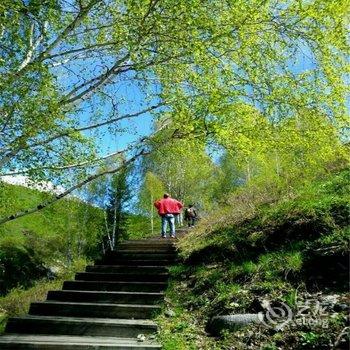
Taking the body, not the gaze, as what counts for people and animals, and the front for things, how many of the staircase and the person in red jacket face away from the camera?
1

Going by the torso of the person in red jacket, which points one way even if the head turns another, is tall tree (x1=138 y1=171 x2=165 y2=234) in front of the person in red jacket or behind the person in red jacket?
in front

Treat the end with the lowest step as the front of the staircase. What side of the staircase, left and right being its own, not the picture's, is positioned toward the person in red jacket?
back

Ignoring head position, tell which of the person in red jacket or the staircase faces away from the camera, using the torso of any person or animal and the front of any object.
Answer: the person in red jacket

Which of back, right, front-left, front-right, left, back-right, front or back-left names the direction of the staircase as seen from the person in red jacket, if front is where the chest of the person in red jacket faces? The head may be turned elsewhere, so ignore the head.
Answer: back

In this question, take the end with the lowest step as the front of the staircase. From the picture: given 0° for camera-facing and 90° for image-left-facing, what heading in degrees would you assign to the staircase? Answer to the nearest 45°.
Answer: approximately 0°

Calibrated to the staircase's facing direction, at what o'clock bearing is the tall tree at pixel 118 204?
The tall tree is roughly at 6 o'clock from the staircase.

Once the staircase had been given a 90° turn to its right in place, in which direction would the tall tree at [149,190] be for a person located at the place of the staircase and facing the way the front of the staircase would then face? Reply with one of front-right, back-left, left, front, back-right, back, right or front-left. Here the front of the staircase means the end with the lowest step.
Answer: right

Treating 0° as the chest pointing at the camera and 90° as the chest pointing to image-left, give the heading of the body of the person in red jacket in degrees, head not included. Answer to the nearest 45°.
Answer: approximately 180°

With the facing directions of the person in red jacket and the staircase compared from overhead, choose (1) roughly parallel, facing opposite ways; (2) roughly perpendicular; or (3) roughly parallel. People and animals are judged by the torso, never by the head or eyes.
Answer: roughly parallel, facing opposite ways
